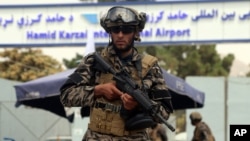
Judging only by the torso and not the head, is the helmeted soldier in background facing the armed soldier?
no

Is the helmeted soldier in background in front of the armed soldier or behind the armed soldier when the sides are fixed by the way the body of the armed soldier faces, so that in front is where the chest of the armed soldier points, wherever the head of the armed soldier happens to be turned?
behind

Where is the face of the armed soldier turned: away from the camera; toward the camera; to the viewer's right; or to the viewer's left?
toward the camera

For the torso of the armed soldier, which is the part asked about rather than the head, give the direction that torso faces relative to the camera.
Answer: toward the camera
